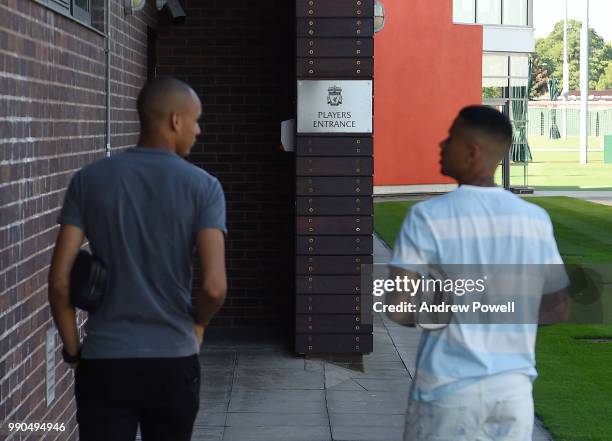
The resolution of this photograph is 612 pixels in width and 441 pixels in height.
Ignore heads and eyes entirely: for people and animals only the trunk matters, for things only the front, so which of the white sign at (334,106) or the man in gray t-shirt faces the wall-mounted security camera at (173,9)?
the man in gray t-shirt

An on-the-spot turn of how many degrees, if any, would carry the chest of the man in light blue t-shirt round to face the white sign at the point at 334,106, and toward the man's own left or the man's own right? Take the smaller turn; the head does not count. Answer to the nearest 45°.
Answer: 0° — they already face it

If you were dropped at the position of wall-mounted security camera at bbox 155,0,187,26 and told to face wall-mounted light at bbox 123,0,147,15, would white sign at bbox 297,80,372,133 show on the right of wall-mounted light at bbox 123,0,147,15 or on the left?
left

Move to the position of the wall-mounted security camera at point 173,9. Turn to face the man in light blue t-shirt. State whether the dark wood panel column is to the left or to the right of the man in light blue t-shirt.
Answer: left

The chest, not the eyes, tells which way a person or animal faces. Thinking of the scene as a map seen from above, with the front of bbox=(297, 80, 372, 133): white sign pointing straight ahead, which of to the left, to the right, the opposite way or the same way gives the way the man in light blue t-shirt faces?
the opposite way

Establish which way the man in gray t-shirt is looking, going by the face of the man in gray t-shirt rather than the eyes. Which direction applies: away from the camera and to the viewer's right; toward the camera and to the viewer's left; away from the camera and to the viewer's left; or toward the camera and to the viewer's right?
away from the camera and to the viewer's right

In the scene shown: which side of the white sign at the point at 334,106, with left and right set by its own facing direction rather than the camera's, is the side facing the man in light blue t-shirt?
front

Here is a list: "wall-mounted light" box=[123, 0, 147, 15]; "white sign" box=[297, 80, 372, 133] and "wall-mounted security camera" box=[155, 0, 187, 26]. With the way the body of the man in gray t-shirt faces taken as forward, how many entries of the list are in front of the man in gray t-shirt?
3

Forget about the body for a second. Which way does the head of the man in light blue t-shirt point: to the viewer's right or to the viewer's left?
to the viewer's left

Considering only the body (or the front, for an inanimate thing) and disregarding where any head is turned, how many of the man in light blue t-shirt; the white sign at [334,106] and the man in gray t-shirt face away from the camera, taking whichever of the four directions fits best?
2

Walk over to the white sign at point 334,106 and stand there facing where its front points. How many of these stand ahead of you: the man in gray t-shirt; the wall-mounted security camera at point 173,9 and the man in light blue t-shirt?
2

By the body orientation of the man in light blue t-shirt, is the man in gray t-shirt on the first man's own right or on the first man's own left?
on the first man's own left

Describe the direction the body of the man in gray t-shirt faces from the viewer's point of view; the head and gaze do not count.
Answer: away from the camera

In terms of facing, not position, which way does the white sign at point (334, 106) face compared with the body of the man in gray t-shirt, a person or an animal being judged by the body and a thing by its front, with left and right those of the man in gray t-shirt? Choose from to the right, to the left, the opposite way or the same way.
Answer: the opposite way

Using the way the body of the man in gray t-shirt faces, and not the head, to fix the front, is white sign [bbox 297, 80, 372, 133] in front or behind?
in front

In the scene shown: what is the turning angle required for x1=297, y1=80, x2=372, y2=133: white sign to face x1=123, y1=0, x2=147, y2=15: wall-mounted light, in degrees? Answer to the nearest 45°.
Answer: approximately 45° to its right

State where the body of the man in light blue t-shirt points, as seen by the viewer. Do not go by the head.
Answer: away from the camera
